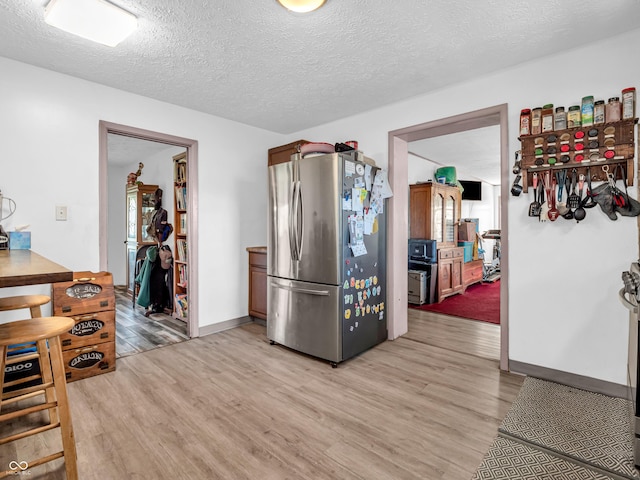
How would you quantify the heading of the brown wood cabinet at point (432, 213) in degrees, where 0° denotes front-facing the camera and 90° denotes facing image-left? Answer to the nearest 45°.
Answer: approximately 315°

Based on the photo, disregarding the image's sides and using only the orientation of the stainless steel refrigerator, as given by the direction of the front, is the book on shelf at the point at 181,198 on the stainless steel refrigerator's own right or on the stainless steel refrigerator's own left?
on the stainless steel refrigerator's own right

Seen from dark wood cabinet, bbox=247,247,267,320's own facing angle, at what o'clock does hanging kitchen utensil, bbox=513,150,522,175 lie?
The hanging kitchen utensil is roughly at 9 o'clock from the dark wood cabinet.

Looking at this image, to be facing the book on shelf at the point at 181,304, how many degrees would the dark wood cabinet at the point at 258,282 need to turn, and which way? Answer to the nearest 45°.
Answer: approximately 90° to its right

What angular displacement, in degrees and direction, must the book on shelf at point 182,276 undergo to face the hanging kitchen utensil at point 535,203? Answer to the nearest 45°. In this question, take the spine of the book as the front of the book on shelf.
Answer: approximately 90° to its left

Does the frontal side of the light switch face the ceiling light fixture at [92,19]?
yes

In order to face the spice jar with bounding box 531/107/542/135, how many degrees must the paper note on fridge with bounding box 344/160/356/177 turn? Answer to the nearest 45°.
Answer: approximately 45° to its left

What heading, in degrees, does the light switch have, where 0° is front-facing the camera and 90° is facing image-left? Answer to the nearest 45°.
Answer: approximately 0°
